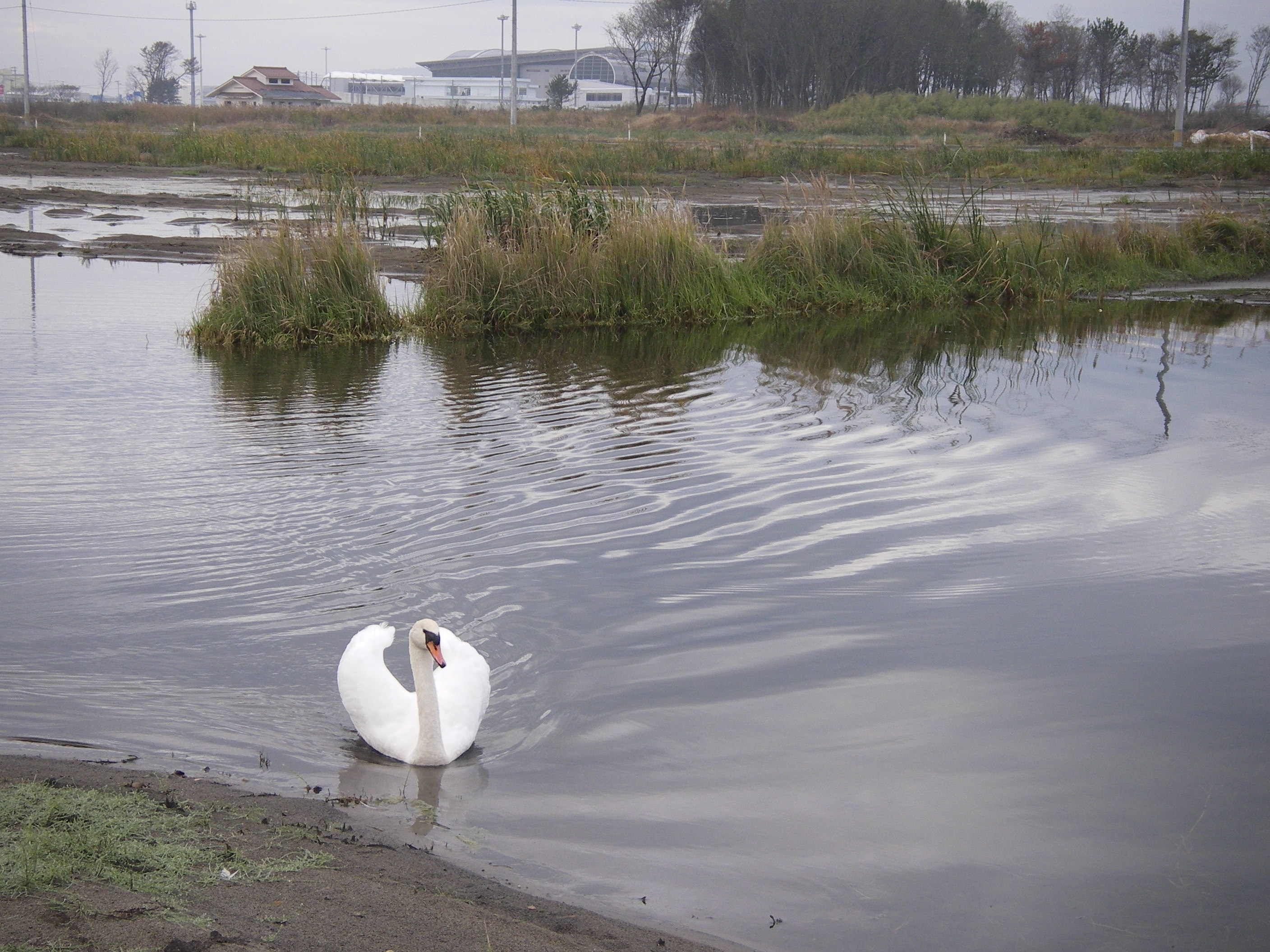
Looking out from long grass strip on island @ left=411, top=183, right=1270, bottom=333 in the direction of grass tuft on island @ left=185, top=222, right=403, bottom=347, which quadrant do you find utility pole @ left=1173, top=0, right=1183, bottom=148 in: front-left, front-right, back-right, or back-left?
back-right

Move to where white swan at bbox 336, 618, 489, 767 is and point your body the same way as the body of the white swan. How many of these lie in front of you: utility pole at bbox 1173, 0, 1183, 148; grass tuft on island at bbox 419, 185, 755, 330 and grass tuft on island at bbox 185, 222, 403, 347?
0

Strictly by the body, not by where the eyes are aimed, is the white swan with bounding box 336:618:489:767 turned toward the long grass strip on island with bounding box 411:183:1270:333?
no

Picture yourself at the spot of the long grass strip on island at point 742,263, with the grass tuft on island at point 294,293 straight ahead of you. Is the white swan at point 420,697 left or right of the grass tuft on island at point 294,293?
left

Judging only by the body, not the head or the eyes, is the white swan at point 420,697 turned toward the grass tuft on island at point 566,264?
no

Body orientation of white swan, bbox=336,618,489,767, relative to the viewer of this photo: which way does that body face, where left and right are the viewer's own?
facing the viewer

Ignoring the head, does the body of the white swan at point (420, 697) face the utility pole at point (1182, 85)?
no

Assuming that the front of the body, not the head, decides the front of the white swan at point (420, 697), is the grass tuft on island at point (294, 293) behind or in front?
behind

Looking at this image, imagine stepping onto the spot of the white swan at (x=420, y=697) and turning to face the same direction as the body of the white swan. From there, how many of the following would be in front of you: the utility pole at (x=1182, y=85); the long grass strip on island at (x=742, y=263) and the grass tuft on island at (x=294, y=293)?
0

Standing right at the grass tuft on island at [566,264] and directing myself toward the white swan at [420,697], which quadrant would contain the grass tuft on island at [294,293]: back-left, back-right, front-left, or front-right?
front-right
